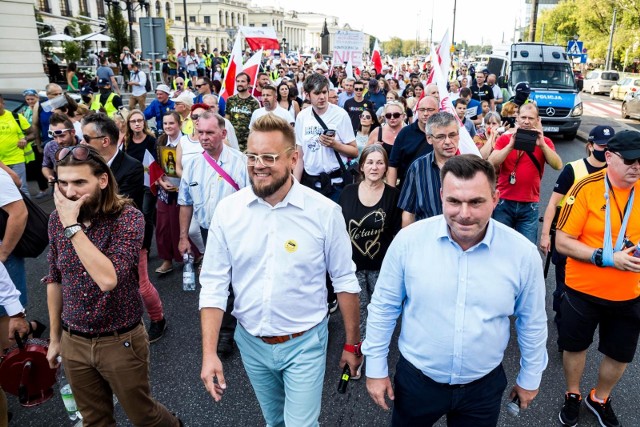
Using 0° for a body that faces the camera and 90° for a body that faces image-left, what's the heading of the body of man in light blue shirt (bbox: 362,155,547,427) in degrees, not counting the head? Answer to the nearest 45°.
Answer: approximately 0°

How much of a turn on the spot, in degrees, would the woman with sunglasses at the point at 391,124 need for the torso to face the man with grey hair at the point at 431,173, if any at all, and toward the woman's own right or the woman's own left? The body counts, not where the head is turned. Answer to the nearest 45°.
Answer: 0° — they already face them

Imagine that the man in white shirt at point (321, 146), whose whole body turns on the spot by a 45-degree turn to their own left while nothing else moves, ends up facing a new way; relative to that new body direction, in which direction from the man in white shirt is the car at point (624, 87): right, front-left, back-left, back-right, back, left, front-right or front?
left

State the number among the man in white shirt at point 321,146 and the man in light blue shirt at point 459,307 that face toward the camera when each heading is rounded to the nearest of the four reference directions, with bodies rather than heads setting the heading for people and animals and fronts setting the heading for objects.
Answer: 2

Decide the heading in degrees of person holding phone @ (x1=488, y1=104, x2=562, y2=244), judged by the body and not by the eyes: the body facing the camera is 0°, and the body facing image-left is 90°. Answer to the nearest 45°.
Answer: approximately 0°

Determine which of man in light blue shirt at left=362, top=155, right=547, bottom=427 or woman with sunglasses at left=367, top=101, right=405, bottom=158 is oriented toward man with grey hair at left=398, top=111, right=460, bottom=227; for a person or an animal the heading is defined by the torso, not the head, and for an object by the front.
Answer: the woman with sunglasses

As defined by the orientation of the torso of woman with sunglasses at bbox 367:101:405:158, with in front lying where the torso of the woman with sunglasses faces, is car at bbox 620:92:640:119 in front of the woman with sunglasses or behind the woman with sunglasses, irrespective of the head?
behind

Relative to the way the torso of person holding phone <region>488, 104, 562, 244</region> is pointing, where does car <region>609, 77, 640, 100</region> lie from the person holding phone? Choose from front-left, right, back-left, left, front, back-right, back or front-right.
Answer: back
